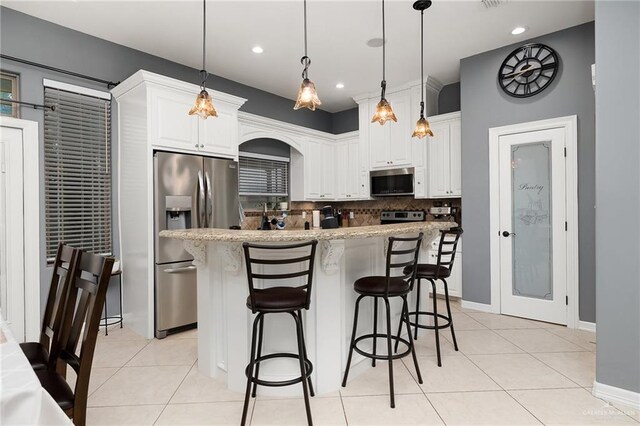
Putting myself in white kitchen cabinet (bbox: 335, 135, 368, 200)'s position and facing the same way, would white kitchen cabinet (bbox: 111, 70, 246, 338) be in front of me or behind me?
in front

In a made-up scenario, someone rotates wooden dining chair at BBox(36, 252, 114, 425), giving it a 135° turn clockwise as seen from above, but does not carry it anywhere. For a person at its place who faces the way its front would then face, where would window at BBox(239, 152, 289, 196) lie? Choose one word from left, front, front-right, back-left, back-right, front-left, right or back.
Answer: front-right

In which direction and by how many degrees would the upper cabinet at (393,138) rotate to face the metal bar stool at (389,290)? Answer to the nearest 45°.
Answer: approximately 45° to its left

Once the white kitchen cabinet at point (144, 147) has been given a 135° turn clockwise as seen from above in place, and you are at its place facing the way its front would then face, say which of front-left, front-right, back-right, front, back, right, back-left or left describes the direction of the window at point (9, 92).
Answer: front

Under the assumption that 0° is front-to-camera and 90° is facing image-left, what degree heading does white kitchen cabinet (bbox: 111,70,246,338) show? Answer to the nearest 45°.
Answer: approximately 315°

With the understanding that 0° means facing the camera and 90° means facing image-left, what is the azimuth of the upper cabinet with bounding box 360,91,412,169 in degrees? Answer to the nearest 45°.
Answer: approximately 45°

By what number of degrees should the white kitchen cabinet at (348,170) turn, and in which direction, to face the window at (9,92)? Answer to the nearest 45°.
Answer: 0° — it already faces it

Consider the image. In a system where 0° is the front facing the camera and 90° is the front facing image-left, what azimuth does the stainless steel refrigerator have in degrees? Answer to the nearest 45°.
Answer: approximately 315°

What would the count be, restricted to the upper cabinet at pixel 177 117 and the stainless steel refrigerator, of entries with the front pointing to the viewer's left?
0

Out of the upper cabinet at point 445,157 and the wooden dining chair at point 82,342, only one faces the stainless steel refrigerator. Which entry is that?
the upper cabinet
